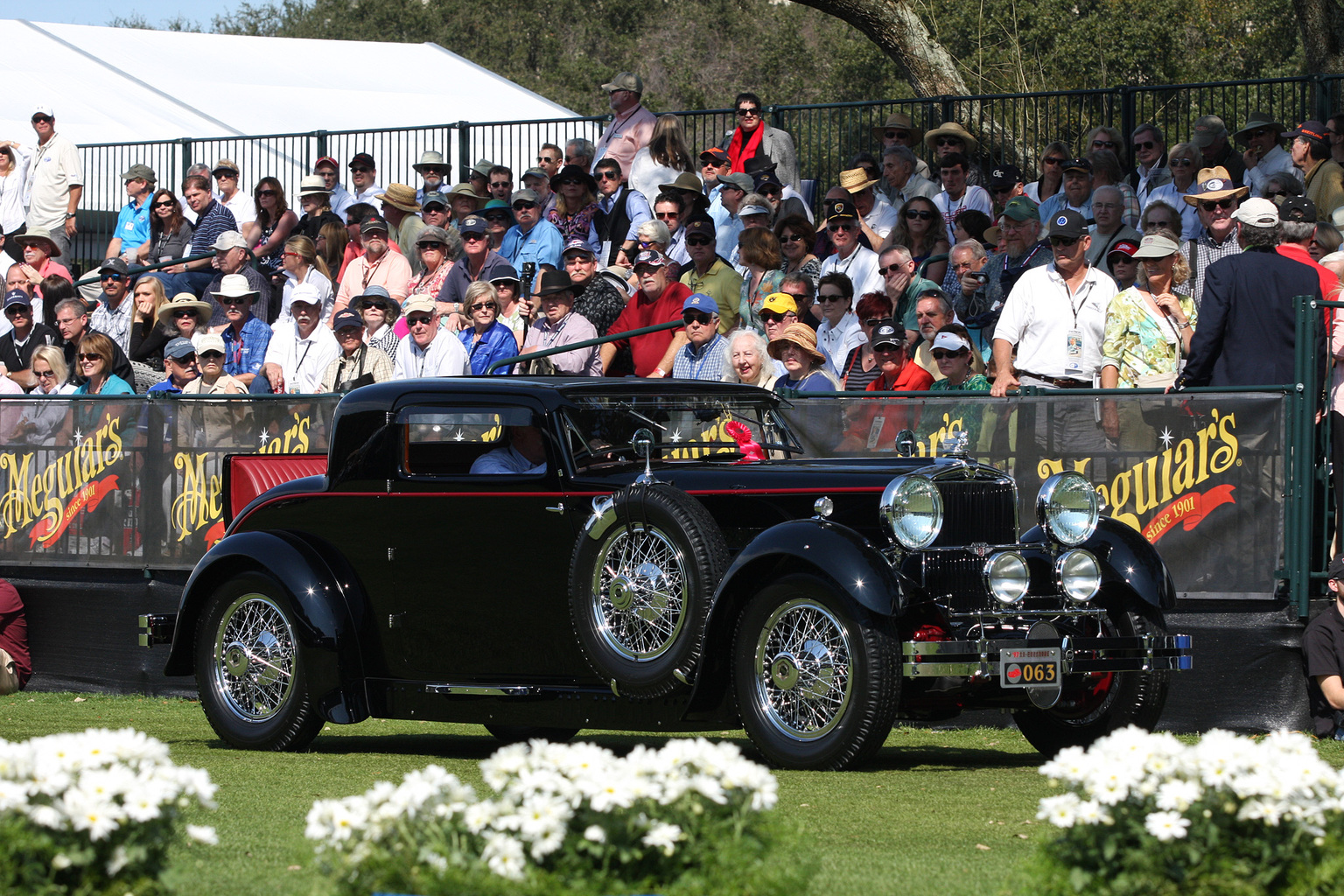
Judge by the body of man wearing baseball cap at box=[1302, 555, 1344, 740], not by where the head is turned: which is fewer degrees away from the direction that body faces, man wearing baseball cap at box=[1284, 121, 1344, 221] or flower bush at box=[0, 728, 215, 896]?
the flower bush

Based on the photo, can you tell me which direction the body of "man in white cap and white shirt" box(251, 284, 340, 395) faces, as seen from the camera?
toward the camera

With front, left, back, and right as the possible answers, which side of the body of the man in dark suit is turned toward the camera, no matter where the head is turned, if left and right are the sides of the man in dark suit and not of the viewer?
back

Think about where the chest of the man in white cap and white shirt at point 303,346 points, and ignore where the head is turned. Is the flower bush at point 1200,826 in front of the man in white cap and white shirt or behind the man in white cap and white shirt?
in front

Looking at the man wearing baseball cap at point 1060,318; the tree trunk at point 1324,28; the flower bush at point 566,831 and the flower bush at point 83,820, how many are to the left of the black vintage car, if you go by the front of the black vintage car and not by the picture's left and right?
2

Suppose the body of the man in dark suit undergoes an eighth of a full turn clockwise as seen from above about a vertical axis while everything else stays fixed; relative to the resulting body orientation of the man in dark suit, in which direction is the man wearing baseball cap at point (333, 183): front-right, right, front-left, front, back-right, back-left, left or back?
left

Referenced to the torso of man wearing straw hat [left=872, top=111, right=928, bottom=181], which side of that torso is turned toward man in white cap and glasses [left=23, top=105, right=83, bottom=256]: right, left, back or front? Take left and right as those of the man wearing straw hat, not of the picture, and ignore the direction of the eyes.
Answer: right

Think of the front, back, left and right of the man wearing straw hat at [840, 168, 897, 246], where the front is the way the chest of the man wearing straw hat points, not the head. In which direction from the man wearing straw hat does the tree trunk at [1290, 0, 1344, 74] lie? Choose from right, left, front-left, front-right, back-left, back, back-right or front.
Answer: back

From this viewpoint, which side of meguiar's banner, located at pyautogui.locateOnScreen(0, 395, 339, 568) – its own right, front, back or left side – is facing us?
front

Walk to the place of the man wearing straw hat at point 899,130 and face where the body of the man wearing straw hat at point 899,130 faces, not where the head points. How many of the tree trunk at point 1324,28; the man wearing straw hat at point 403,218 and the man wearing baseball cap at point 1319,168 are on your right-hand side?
1

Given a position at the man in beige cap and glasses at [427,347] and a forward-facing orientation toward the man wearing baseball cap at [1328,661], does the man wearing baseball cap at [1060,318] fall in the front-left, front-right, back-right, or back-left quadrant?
front-left

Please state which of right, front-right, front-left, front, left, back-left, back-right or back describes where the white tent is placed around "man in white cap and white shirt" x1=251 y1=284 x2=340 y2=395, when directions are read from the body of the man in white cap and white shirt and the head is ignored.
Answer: back

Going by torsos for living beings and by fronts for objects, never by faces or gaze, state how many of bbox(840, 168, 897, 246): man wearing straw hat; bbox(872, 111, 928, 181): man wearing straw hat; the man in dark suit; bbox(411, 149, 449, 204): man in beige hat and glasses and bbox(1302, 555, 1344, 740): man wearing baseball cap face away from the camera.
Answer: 1

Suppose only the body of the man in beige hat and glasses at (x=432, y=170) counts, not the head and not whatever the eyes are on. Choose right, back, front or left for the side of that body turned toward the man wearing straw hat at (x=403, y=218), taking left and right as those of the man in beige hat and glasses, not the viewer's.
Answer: front

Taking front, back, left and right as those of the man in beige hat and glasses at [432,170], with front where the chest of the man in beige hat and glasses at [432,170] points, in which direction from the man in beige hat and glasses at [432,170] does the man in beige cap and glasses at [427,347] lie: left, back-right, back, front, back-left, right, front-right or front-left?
front

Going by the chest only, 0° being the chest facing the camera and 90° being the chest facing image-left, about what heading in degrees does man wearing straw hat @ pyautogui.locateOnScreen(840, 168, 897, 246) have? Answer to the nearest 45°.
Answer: approximately 45°
